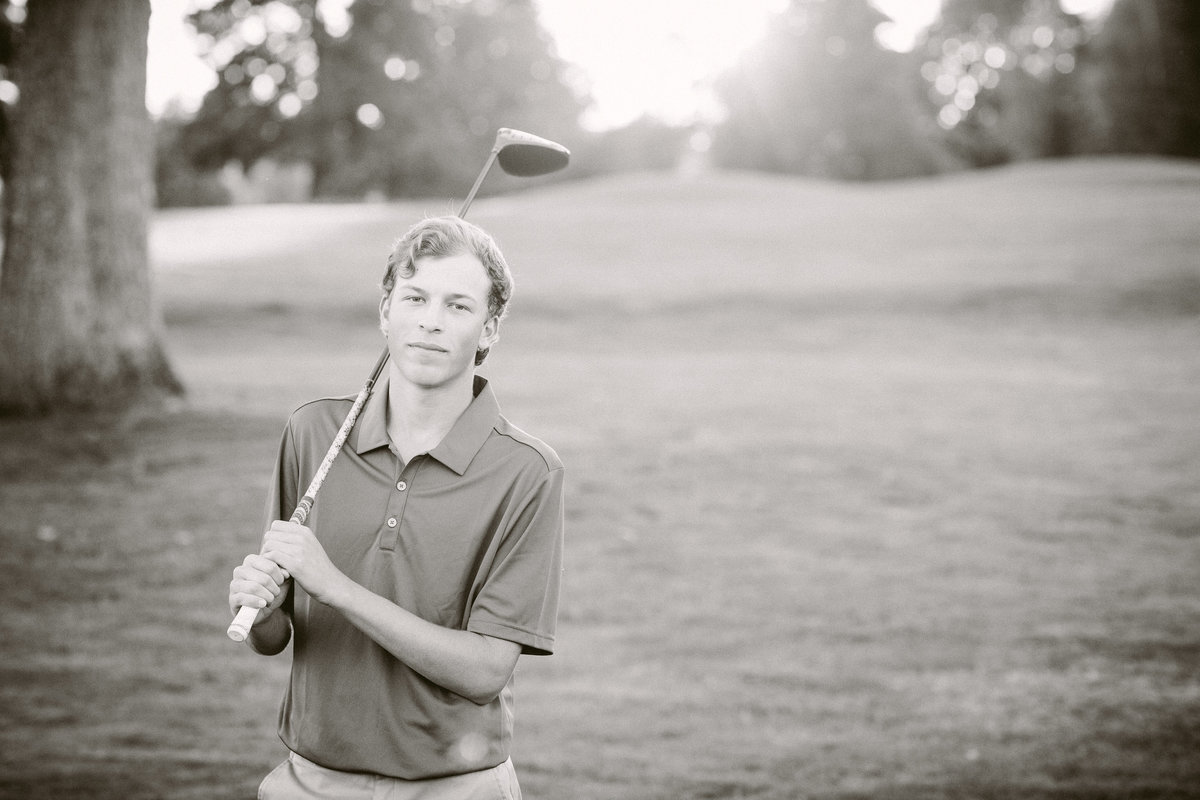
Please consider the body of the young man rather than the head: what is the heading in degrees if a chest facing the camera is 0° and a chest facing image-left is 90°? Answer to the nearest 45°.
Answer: approximately 0°

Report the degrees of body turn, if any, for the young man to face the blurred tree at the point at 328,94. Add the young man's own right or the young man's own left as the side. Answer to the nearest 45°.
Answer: approximately 180°

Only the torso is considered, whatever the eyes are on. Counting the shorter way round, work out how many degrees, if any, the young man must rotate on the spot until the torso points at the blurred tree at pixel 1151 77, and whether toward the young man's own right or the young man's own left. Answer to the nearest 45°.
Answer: approximately 135° to the young man's own left
